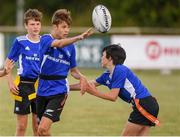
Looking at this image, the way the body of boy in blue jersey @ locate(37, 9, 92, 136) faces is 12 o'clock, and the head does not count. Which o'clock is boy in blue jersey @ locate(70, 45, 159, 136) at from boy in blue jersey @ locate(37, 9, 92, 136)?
boy in blue jersey @ locate(70, 45, 159, 136) is roughly at 11 o'clock from boy in blue jersey @ locate(37, 9, 92, 136).

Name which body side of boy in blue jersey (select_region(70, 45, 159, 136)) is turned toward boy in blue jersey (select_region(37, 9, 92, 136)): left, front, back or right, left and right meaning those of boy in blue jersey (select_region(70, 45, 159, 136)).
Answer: front

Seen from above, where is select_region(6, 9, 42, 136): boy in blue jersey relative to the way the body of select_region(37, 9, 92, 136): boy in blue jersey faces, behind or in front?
behind

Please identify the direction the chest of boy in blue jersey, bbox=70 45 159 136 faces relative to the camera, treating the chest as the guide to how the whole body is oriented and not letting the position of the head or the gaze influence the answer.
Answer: to the viewer's left

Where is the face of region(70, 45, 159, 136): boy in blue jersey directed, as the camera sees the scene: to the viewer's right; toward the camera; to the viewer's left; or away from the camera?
to the viewer's left

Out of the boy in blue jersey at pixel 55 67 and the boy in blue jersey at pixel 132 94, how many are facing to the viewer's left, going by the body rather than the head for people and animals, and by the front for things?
1

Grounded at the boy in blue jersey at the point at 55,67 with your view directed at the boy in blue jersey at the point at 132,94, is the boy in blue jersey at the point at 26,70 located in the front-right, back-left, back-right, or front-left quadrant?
back-left

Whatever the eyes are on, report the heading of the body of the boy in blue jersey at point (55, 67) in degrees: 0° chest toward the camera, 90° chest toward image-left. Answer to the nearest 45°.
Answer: approximately 315°

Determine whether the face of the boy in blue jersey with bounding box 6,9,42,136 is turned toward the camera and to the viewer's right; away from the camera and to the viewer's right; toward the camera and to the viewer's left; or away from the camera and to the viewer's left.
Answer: toward the camera and to the viewer's right
